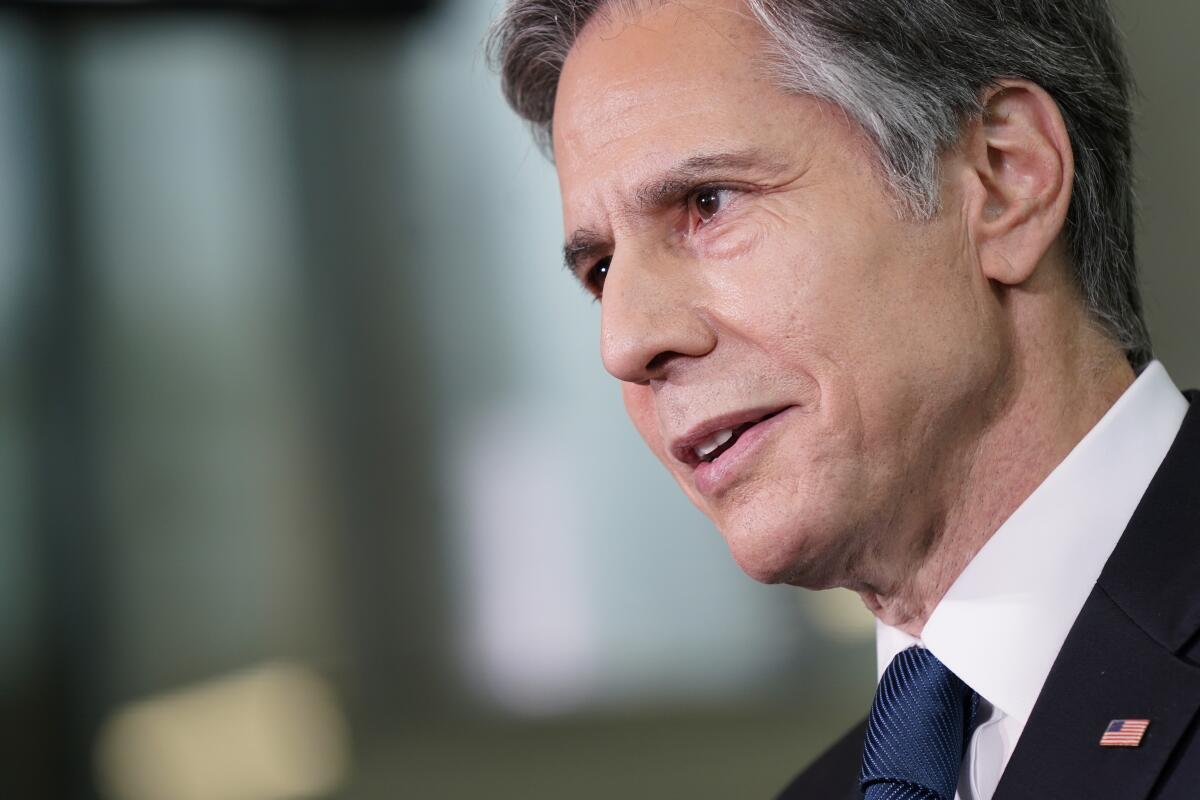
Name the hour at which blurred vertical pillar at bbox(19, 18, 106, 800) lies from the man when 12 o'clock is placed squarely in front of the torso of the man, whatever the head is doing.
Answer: The blurred vertical pillar is roughly at 3 o'clock from the man.

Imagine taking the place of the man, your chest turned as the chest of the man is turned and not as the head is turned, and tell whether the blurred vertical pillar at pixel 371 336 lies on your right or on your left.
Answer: on your right

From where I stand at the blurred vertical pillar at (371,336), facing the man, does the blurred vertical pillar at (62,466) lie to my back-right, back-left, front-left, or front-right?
back-right

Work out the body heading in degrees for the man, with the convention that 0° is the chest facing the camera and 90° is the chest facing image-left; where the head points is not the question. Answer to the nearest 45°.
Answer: approximately 45°
